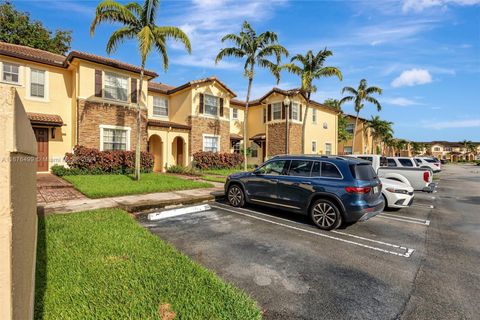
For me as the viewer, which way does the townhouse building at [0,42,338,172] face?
facing the viewer and to the right of the viewer

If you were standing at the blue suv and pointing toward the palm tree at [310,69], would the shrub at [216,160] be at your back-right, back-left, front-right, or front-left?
front-left

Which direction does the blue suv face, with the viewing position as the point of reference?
facing away from the viewer and to the left of the viewer

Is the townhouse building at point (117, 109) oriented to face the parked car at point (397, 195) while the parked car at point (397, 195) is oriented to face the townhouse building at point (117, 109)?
no

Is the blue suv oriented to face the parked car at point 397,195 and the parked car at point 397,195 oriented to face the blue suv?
no

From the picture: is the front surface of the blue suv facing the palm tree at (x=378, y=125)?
no

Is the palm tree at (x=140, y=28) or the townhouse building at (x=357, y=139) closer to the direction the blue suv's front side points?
the palm tree

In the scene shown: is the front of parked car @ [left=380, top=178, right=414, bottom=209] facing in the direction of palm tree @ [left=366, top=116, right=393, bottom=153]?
no

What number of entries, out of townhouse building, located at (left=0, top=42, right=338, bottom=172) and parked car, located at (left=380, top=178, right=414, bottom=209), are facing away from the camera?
0

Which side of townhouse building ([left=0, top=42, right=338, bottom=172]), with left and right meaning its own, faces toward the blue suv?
front

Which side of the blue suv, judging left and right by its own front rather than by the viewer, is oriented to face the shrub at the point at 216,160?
front

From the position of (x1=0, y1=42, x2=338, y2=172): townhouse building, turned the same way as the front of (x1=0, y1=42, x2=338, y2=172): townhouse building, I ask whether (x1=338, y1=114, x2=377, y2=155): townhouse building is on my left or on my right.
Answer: on my left
